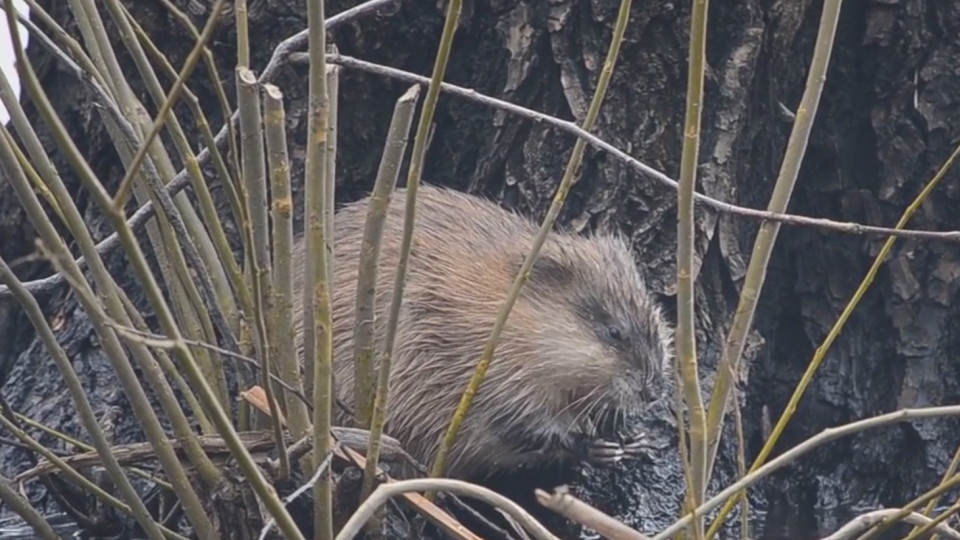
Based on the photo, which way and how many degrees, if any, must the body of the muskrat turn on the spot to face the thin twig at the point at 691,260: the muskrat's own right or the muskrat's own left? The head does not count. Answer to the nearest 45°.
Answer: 0° — it already faces it

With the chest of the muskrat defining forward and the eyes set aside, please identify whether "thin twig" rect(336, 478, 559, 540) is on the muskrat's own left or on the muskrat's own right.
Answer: on the muskrat's own right

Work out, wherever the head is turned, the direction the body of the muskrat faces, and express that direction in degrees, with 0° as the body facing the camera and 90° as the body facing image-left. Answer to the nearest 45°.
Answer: approximately 270°
